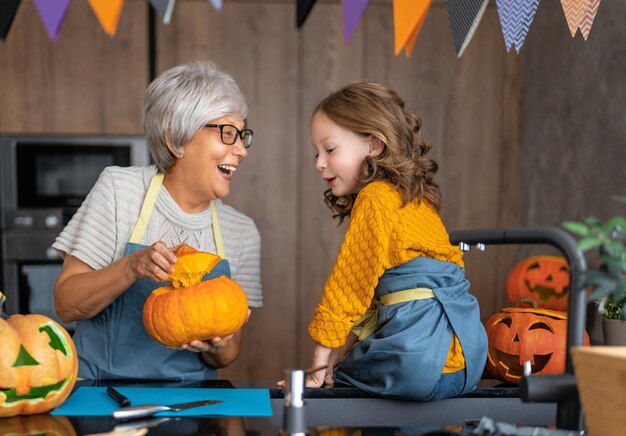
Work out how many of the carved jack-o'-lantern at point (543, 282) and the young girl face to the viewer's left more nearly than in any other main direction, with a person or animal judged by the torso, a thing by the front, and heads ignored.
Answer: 1

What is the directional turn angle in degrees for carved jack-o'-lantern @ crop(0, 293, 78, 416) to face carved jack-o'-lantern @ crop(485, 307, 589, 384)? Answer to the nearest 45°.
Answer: approximately 90° to its left

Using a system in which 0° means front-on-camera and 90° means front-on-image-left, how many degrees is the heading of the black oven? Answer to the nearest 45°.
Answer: approximately 0°

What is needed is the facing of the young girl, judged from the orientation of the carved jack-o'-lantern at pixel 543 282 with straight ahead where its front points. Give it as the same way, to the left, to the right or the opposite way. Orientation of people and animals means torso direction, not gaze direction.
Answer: to the right

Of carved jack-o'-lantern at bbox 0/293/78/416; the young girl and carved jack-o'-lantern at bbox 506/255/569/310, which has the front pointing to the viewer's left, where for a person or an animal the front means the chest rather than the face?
the young girl

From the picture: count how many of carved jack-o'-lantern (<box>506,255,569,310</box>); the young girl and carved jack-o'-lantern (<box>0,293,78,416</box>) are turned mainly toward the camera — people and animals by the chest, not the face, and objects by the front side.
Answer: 2

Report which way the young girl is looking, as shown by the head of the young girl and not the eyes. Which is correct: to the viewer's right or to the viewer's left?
to the viewer's left
